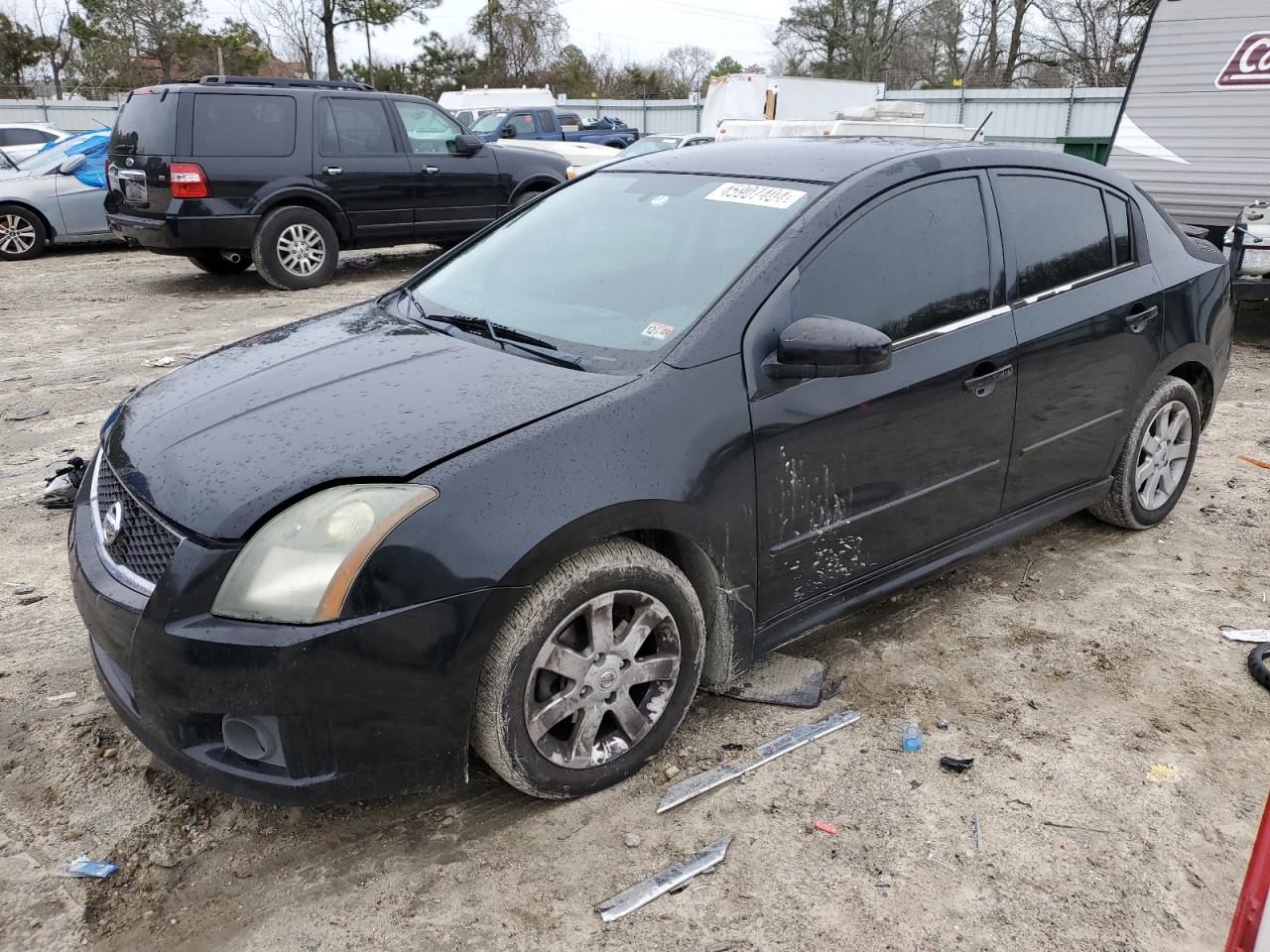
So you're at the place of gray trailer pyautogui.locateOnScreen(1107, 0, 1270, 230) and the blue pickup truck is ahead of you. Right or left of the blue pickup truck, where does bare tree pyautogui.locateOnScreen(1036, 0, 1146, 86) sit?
right

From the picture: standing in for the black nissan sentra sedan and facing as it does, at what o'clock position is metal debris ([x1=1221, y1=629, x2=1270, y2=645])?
The metal debris is roughly at 7 o'clock from the black nissan sentra sedan.

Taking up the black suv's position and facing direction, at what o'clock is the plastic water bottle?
The plastic water bottle is roughly at 4 o'clock from the black suv.

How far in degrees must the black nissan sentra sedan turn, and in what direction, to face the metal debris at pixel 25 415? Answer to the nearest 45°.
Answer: approximately 90° to its right

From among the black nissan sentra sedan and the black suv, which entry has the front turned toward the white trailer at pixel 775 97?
the black suv

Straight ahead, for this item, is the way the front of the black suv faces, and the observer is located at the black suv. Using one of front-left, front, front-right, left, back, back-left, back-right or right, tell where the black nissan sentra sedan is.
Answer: back-right

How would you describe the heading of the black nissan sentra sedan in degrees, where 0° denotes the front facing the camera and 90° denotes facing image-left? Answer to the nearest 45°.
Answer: approximately 45°

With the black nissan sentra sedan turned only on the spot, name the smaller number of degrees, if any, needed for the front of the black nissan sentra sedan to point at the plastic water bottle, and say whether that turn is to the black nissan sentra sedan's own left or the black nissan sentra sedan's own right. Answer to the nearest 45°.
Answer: approximately 135° to the black nissan sentra sedan's own left

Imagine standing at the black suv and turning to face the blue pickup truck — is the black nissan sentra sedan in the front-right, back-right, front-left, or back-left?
back-right

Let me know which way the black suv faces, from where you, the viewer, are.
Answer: facing away from the viewer and to the right of the viewer

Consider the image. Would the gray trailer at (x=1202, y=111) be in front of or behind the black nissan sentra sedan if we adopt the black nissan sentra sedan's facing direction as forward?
behind

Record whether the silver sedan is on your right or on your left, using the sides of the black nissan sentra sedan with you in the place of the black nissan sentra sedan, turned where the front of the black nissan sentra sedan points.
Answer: on your right

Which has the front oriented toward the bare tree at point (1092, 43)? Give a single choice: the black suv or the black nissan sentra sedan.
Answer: the black suv

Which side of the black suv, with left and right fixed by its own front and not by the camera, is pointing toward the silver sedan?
left

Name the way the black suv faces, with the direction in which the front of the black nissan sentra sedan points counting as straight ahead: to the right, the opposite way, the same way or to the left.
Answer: the opposite way

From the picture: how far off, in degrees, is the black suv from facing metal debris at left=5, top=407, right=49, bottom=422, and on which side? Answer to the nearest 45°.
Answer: approximately 135° to its right
